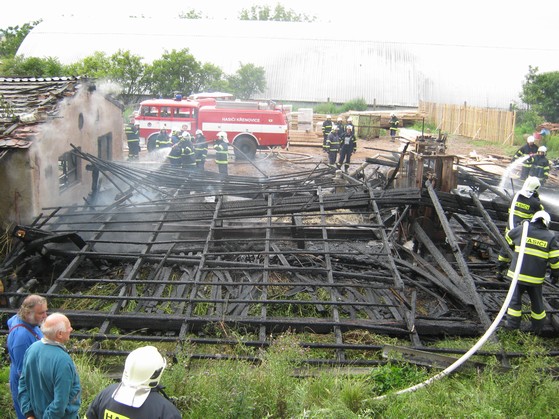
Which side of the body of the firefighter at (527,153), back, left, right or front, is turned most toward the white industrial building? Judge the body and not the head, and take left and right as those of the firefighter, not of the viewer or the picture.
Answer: right

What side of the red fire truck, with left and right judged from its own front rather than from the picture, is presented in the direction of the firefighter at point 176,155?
left

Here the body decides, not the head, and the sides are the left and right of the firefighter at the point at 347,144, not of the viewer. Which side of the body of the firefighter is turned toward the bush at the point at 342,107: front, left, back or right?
back

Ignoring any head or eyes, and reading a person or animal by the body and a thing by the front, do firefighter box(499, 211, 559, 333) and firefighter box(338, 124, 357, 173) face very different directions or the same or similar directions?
very different directions

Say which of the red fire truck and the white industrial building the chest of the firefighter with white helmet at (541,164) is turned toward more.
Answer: the red fire truck

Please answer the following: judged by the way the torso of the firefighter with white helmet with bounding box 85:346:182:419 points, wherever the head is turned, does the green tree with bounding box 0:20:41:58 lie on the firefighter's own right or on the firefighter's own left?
on the firefighter's own left

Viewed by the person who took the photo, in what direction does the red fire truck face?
facing to the left of the viewer

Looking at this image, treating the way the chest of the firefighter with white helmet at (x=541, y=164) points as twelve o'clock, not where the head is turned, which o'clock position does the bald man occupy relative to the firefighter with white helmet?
The bald man is roughly at 11 o'clock from the firefighter with white helmet.
